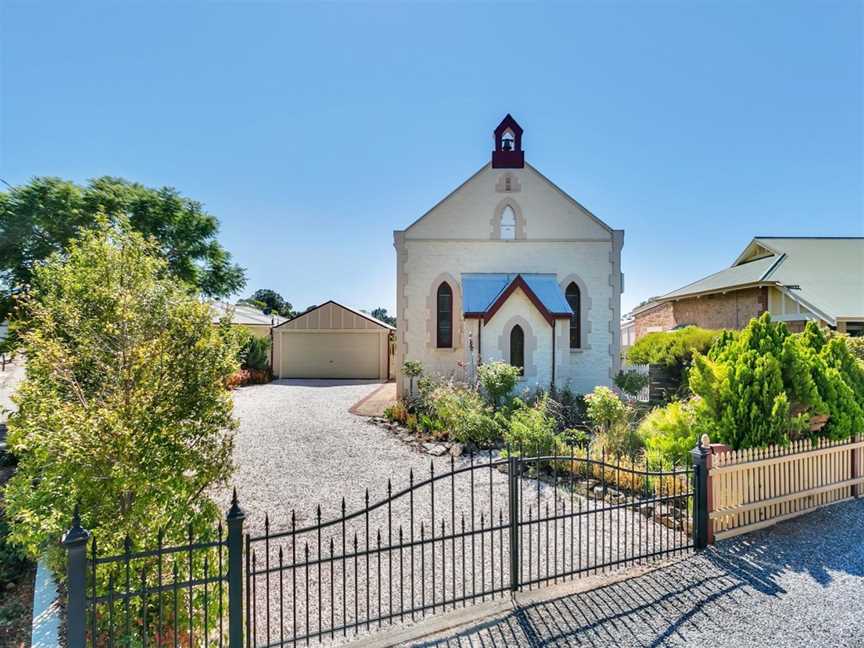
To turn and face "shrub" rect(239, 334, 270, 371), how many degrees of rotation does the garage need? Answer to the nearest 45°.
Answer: approximately 90° to its right

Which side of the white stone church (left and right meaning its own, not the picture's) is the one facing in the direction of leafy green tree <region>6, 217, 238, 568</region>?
front

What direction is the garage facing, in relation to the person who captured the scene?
facing the viewer

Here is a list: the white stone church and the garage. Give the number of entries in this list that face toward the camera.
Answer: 2

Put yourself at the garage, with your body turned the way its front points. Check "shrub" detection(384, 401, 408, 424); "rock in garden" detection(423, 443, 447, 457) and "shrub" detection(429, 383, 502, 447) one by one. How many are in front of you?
3

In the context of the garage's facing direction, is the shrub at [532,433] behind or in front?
in front

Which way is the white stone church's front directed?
toward the camera

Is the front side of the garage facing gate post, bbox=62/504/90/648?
yes

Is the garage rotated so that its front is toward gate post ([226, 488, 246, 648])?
yes

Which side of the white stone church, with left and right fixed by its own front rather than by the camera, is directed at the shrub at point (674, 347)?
left

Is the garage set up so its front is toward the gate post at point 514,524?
yes
